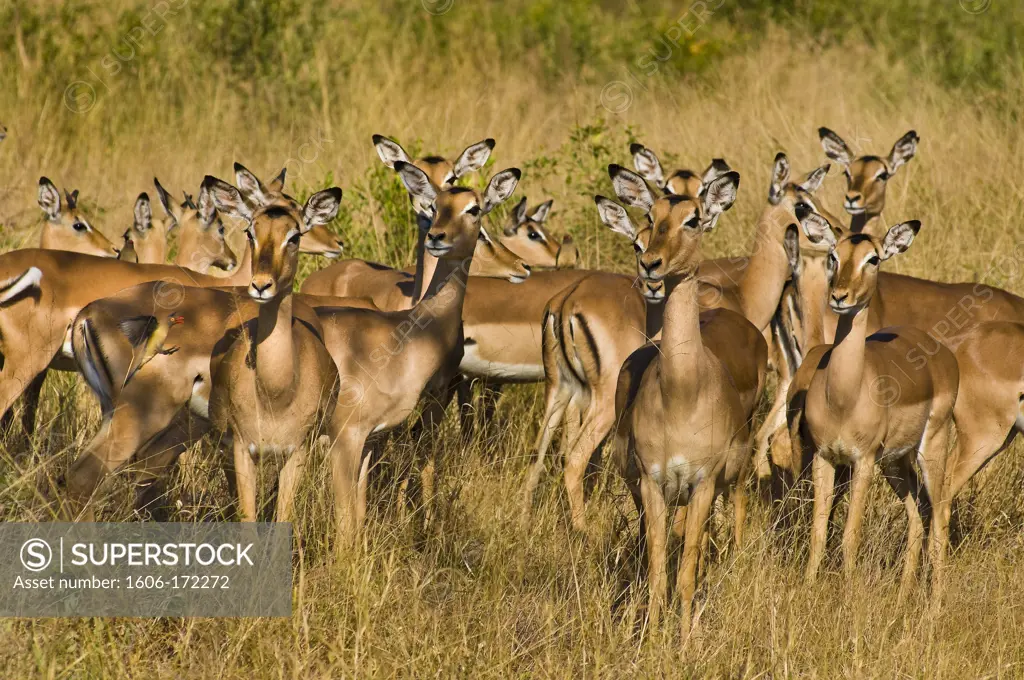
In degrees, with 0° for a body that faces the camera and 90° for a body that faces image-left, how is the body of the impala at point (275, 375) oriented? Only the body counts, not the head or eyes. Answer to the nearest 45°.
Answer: approximately 0°

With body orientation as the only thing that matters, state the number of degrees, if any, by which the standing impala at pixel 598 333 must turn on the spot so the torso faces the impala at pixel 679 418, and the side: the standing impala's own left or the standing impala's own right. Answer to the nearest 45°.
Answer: approximately 135° to the standing impala's own right

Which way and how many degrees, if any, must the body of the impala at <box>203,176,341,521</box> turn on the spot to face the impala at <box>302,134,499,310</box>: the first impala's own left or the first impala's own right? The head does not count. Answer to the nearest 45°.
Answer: approximately 180°
